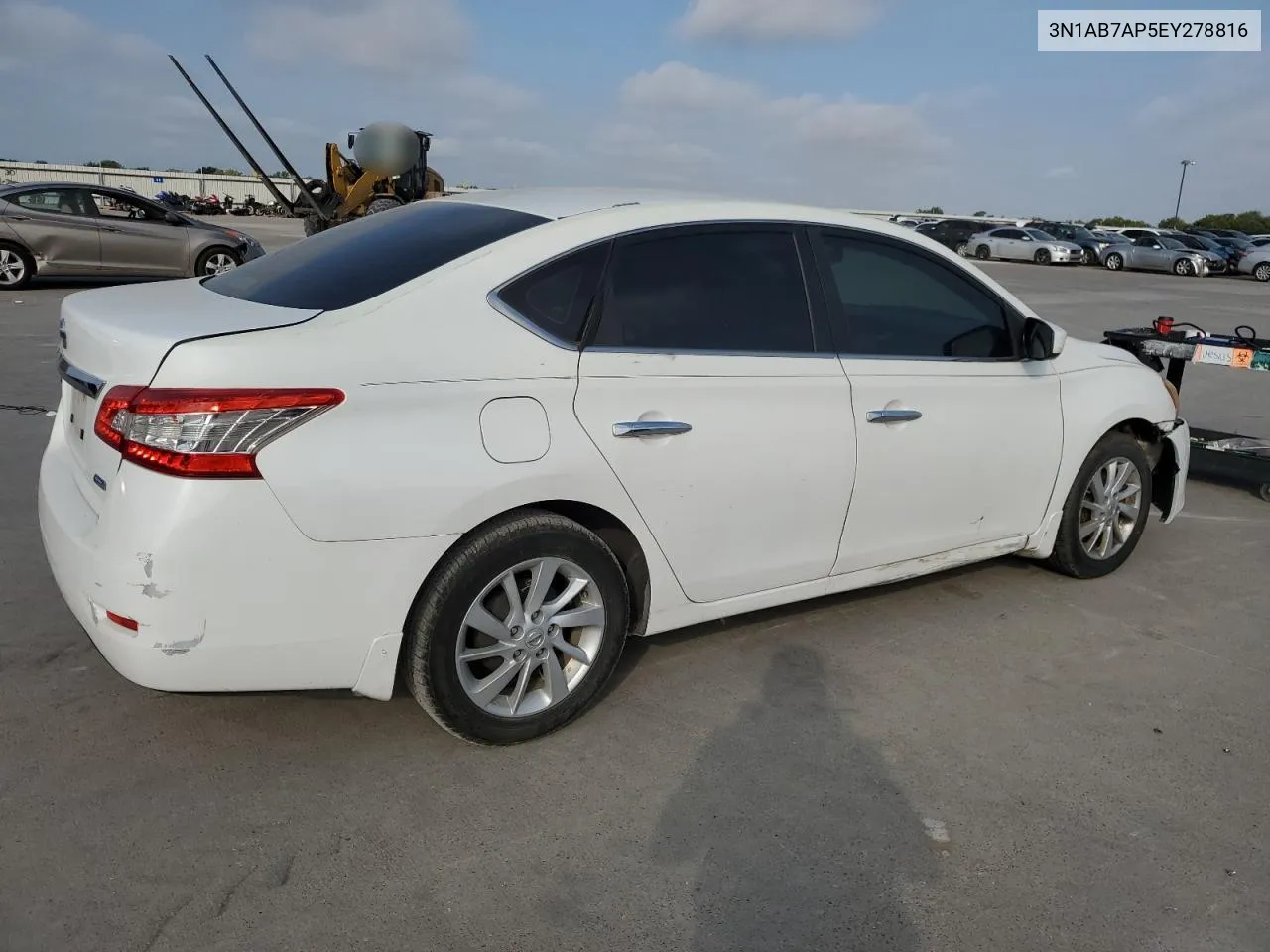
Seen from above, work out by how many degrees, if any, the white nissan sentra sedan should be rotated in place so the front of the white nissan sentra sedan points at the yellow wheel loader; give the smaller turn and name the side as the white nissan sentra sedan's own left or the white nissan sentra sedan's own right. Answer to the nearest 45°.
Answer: approximately 45° to the white nissan sentra sedan's own left

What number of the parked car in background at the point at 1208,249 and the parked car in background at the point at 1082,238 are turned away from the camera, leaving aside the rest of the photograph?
0

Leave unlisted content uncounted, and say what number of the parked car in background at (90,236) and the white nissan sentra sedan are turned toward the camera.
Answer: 0

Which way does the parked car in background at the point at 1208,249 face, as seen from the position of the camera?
facing the viewer and to the right of the viewer

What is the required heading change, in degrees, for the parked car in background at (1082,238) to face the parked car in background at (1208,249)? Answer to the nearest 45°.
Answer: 0° — it already faces it

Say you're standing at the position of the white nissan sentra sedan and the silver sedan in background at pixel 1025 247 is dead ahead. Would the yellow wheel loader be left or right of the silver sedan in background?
left

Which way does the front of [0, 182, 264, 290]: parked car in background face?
to the viewer's right

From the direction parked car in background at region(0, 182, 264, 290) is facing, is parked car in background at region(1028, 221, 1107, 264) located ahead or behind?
ahead

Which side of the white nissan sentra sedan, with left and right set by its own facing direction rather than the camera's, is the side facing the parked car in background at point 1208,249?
front

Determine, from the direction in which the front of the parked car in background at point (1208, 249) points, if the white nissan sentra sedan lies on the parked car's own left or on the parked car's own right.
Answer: on the parked car's own right

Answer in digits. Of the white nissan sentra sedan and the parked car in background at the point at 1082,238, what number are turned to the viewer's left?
0

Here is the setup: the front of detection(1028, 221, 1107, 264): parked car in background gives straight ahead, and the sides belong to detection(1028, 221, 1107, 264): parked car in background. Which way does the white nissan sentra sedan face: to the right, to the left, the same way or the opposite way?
to the left

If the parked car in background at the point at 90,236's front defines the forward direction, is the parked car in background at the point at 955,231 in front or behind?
in front

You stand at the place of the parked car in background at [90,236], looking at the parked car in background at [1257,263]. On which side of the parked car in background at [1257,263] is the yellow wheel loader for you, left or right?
left

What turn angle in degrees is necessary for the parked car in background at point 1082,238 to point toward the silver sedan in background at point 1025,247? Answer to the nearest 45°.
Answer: approximately 90° to its right

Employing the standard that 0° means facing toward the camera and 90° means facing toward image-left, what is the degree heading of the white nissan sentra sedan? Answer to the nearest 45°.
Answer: approximately 225°
